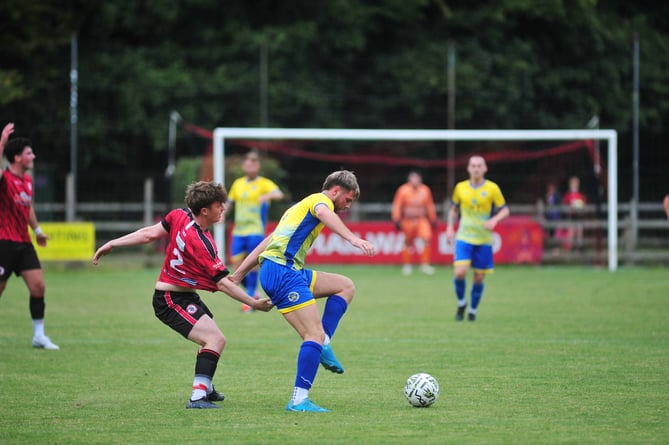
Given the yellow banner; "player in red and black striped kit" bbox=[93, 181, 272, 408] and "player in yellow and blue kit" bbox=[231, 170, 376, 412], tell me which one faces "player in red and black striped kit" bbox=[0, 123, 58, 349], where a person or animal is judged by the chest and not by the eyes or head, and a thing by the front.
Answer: the yellow banner

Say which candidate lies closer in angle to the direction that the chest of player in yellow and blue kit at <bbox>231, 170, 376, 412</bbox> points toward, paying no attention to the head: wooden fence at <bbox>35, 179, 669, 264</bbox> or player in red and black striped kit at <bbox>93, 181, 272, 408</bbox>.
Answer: the wooden fence

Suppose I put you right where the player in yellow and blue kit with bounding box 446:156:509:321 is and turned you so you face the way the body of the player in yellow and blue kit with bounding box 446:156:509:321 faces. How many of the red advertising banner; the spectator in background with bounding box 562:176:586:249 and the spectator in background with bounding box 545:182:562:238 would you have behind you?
3

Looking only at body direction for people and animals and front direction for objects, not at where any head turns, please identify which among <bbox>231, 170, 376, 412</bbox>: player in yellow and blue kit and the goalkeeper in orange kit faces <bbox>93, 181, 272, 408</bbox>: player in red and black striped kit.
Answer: the goalkeeper in orange kit

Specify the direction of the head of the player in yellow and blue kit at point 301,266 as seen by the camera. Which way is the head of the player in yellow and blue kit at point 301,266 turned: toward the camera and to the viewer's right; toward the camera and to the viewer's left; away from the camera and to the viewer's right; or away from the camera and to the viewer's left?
toward the camera and to the viewer's right

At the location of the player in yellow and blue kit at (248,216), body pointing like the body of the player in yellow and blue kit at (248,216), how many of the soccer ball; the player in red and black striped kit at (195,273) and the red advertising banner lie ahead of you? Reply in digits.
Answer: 2

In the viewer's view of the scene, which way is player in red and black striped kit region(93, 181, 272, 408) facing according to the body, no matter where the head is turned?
to the viewer's right

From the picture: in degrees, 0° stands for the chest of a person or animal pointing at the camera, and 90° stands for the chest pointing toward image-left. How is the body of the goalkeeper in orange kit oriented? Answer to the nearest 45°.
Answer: approximately 0°

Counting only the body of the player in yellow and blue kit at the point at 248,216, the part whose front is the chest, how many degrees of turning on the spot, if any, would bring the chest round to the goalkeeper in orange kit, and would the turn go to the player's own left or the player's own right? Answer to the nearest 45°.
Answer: approximately 135° to the player's own left

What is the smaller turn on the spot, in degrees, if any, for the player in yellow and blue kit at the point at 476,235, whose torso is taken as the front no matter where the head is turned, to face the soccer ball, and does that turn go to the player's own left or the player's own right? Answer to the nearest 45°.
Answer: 0° — they already face it

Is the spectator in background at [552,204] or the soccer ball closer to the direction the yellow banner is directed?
the soccer ball
